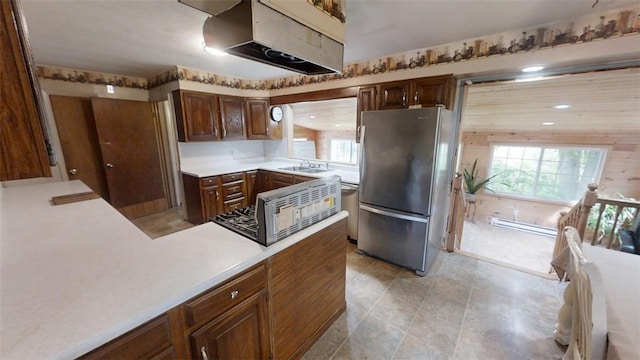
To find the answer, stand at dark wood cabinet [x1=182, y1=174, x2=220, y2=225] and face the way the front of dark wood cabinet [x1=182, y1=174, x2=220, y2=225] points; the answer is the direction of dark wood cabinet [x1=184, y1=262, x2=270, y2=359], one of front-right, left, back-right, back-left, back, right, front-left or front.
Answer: front-right

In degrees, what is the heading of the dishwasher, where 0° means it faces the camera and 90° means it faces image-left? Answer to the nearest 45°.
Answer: approximately 45°

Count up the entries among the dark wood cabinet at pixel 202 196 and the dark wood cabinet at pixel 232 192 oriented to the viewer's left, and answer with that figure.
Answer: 0

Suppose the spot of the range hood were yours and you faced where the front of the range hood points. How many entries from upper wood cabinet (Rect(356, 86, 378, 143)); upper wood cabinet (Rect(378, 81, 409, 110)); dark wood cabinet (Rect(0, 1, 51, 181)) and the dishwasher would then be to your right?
3

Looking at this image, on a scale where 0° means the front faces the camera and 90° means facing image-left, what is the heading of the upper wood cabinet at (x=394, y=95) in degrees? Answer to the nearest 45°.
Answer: approximately 45°

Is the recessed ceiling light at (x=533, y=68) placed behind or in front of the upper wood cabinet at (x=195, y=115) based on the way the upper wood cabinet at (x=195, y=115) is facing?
in front

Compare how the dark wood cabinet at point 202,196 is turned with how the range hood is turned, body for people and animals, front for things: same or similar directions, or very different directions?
very different directions
